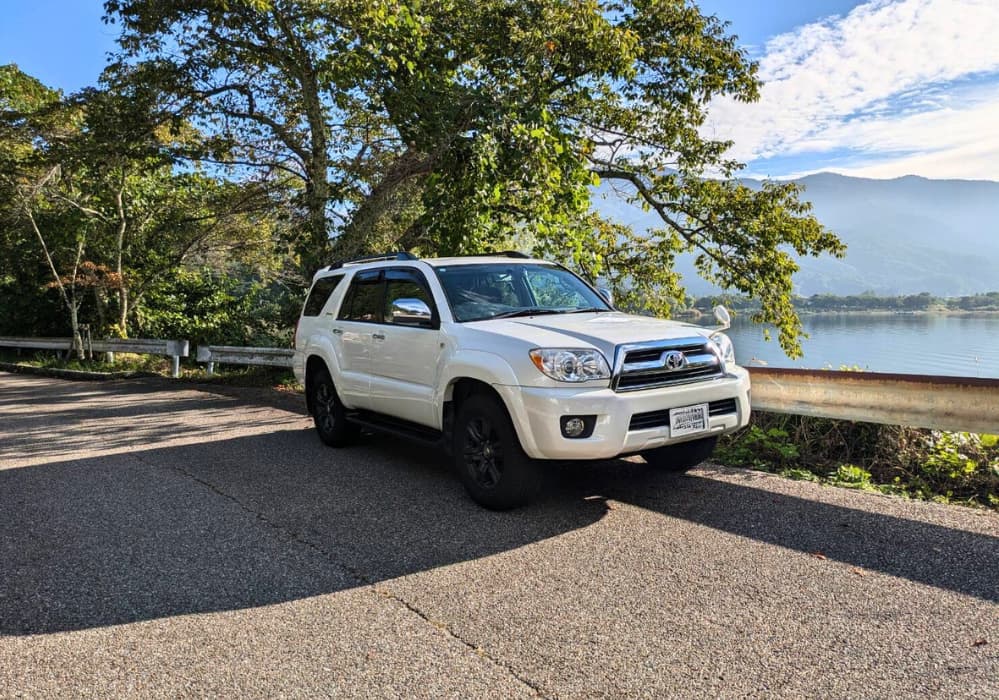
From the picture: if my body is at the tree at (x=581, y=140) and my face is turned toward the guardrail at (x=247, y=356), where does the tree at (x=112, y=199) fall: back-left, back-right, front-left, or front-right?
front-right

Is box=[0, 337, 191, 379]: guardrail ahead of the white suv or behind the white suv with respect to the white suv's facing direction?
behind

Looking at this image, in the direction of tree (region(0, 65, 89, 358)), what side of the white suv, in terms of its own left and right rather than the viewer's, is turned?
back

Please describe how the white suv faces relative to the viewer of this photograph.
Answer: facing the viewer and to the right of the viewer

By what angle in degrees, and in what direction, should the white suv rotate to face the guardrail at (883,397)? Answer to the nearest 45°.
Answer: approximately 45° to its left

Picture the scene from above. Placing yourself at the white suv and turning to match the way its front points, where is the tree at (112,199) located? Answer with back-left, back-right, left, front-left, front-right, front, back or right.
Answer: back

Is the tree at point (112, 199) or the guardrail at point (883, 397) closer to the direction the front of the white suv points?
the guardrail

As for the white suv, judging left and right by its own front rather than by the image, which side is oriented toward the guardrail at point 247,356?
back
